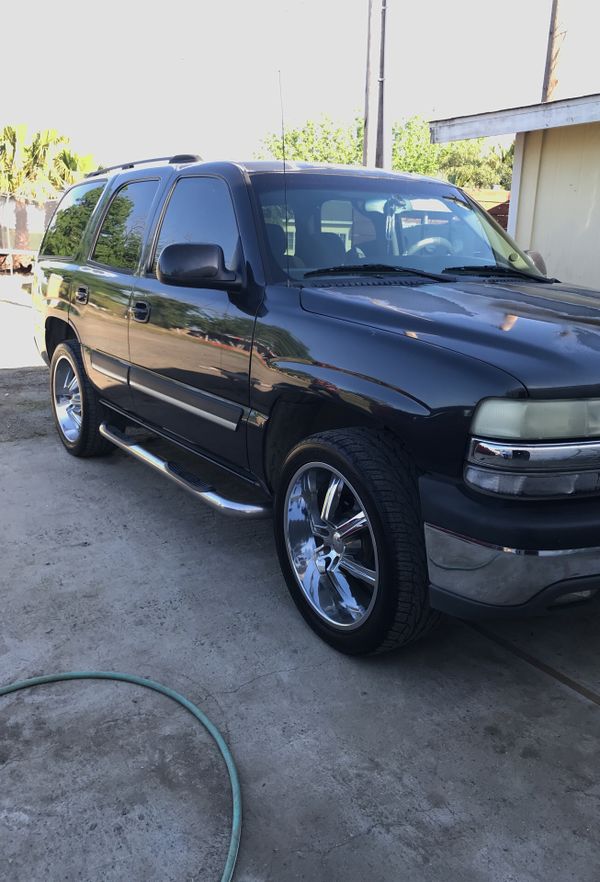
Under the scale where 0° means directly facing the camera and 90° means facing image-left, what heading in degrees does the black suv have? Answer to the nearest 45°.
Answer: approximately 315°

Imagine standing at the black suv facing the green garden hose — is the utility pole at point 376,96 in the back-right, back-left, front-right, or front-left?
back-right

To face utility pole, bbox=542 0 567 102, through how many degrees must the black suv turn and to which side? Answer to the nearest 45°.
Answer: approximately 135° to its left

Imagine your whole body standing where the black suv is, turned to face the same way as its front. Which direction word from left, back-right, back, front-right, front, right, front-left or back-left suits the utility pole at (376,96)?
back-left

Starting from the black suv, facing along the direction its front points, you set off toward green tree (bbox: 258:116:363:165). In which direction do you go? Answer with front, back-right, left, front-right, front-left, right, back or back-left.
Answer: back-left
